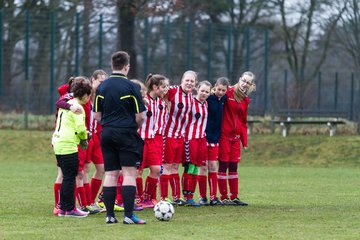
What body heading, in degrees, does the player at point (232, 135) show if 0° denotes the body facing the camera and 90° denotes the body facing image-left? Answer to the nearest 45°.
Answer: approximately 315°

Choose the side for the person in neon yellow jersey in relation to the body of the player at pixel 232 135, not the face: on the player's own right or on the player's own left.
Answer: on the player's own right

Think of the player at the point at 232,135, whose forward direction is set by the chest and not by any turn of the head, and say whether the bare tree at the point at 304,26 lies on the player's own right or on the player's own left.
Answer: on the player's own left

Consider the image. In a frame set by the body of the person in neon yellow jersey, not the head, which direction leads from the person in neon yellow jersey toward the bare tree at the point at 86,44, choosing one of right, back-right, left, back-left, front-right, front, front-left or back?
front-left

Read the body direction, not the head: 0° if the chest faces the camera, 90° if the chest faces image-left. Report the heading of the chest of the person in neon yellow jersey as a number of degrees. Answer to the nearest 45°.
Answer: approximately 225°

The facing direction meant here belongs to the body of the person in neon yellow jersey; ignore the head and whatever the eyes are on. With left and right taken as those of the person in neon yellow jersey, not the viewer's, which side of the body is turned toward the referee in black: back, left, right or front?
right
